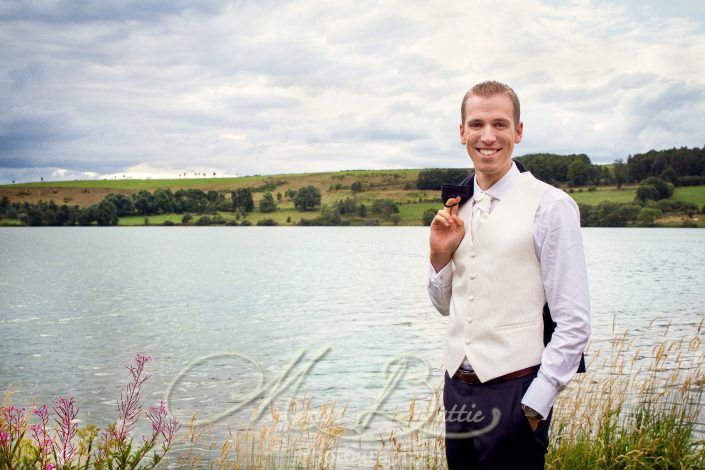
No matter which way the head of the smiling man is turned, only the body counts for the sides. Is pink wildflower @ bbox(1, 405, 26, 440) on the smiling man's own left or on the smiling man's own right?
on the smiling man's own right

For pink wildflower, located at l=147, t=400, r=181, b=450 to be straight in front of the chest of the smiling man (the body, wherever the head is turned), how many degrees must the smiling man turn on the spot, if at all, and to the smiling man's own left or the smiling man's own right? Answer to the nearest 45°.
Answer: approximately 90° to the smiling man's own right

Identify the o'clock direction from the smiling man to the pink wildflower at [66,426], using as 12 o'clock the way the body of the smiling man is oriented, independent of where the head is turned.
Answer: The pink wildflower is roughly at 2 o'clock from the smiling man.

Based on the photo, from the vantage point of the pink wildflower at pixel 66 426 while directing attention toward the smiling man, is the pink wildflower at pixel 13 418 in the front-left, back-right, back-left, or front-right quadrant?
back-left

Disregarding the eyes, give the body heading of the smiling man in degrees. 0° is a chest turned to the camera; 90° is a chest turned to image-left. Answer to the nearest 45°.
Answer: approximately 45°
